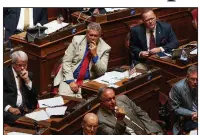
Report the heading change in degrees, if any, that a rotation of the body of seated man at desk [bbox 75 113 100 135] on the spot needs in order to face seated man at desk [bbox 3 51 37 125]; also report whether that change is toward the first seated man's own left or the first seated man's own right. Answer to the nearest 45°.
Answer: approximately 180°

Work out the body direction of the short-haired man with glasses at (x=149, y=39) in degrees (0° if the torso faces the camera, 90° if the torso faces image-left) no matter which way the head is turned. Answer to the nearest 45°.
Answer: approximately 0°

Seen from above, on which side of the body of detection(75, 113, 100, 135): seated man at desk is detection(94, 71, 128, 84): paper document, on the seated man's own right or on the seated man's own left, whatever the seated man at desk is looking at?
on the seated man's own left

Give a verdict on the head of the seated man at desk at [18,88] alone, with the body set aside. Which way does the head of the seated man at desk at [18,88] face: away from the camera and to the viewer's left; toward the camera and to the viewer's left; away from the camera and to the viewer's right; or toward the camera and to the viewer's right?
toward the camera and to the viewer's right

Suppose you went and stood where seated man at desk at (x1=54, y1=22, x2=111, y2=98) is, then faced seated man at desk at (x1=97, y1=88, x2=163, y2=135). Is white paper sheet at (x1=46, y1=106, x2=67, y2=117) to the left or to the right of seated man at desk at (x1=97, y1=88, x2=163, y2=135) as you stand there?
right
